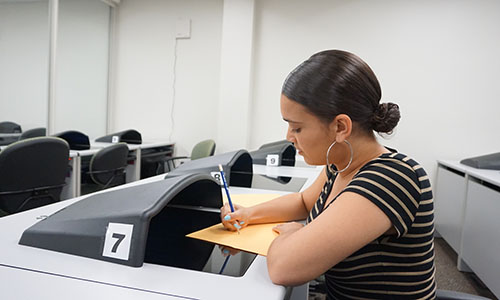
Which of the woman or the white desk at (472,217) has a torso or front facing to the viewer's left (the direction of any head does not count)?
the woman

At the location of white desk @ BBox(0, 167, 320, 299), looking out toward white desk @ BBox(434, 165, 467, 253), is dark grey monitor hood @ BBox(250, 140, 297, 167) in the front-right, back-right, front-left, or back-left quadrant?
front-left

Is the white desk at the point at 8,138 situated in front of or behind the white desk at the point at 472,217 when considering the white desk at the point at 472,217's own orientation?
behind

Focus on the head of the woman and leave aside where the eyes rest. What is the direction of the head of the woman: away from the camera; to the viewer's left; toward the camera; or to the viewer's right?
to the viewer's left

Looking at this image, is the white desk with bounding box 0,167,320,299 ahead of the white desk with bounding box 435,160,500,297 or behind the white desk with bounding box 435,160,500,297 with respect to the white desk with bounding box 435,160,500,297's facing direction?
behind

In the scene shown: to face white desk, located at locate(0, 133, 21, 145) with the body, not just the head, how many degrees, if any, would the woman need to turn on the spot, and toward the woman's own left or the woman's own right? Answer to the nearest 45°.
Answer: approximately 45° to the woman's own right

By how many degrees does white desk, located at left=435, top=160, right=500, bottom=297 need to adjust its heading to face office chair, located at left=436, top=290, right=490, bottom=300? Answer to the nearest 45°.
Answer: approximately 135° to its right

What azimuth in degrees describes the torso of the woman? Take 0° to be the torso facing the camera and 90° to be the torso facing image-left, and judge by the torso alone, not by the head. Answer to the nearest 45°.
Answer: approximately 90°

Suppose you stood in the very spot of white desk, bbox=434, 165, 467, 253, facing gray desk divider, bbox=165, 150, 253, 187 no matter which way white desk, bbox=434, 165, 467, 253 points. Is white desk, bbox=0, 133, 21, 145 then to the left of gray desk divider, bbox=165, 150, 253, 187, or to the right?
right

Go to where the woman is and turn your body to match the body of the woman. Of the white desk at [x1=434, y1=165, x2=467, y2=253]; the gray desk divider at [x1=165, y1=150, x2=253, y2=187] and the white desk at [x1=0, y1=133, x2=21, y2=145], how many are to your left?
0

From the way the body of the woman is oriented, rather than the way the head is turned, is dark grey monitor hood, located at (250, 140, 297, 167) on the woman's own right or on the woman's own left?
on the woman's own right

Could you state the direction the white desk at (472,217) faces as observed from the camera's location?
facing away from the viewer and to the right of the viewer

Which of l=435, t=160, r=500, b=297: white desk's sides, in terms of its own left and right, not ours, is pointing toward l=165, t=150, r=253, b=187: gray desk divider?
back
